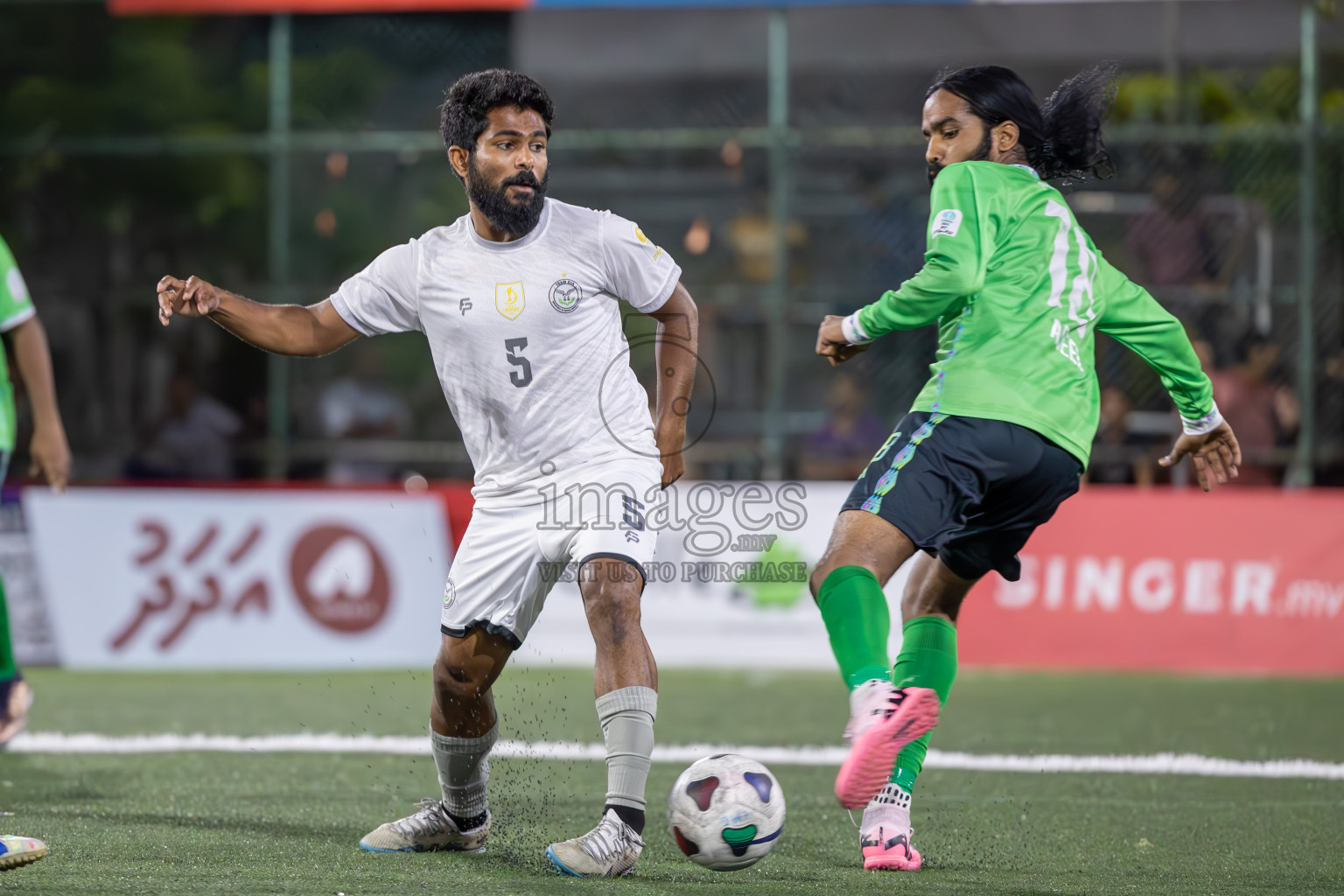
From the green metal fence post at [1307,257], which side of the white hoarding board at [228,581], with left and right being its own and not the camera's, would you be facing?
left

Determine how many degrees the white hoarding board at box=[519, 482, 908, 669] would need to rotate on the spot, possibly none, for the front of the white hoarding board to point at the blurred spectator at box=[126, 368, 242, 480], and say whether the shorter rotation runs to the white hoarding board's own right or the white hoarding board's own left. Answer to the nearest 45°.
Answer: approximately 135° to the white hoarding board's own right

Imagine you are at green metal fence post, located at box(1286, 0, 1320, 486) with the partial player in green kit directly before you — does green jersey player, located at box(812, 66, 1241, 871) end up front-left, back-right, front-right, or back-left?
front-left

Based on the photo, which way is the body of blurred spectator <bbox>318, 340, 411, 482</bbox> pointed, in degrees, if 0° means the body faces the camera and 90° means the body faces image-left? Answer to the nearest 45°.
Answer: approximately 0°

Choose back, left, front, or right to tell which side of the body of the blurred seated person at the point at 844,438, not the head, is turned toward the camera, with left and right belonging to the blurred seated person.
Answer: front

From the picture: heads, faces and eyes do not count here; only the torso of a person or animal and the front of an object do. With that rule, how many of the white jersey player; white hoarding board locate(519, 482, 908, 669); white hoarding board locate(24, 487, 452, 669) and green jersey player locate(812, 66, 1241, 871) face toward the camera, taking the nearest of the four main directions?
3

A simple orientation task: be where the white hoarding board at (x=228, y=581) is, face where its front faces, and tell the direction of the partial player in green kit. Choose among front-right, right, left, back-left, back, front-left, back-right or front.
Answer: front

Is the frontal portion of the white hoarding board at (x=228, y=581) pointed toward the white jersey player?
yes

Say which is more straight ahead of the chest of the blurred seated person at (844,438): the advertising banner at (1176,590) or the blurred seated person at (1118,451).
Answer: the advertising banner

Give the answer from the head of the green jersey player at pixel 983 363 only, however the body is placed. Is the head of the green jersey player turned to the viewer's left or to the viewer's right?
to the viewer's left

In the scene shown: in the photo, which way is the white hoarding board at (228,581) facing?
toward the camera

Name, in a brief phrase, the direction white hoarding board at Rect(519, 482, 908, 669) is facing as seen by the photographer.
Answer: facing the viewer

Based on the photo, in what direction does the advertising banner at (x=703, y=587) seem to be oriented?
toward the camera

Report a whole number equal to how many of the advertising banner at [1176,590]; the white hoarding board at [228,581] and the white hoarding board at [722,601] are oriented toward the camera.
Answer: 3

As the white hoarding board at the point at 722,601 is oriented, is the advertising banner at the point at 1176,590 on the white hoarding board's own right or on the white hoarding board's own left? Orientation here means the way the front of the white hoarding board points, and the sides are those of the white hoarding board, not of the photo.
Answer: on the white hoarding board's own left

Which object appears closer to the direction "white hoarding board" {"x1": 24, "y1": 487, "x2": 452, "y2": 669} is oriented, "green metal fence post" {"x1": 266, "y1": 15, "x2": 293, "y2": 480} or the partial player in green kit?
the partial player in green kit

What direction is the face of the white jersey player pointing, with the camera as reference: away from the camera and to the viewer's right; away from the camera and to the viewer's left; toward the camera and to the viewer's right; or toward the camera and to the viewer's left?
toward the camera and to the viewer's right
